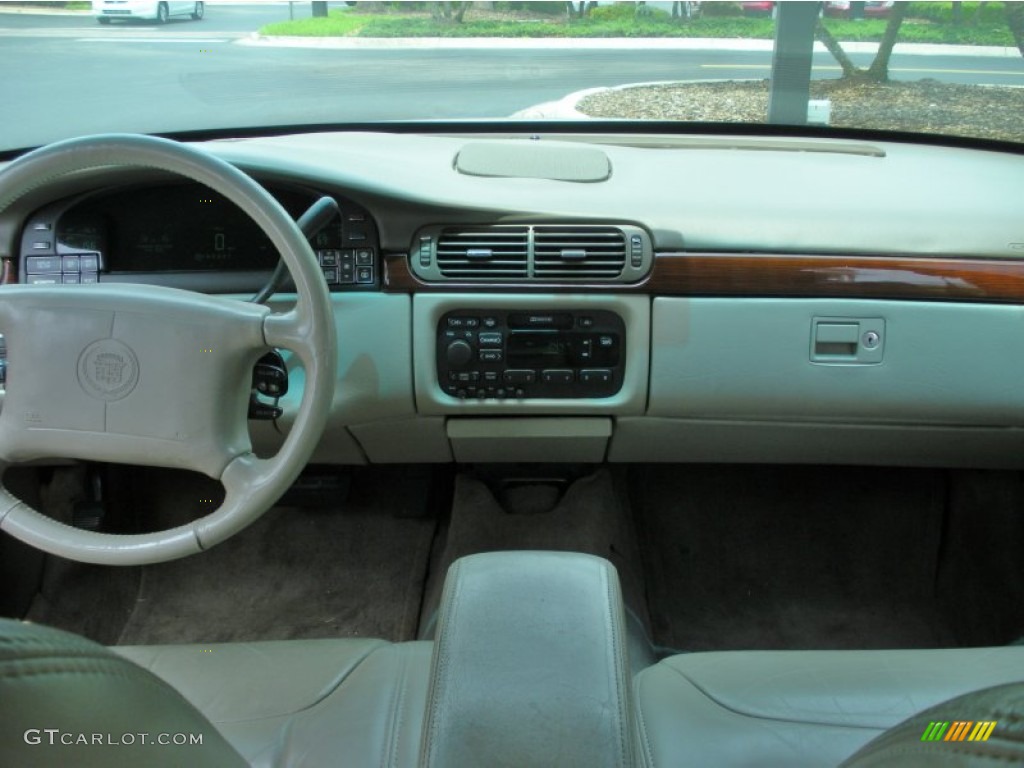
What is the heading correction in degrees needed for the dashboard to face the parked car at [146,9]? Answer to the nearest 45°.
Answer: approximately 135° to its right

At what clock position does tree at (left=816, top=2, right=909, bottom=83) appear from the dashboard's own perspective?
The tree is roughly at 8 o'clock from the dashboard.

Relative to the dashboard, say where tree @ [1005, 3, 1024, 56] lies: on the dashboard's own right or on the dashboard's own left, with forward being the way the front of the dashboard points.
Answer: on the dashboard's own left

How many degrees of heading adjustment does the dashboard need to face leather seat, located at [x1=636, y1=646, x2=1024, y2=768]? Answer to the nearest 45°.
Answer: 0° — it already faces it

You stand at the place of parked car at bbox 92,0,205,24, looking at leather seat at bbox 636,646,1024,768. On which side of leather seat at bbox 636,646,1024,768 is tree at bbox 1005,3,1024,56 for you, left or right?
left

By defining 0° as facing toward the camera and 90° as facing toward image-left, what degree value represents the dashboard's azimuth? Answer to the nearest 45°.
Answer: approximately 0°

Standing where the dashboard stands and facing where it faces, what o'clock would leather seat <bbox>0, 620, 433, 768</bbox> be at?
The leather seat is roughly at 1 o'clock from the dashboard.

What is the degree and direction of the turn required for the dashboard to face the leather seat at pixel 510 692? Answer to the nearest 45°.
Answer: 0° — it already faces it
